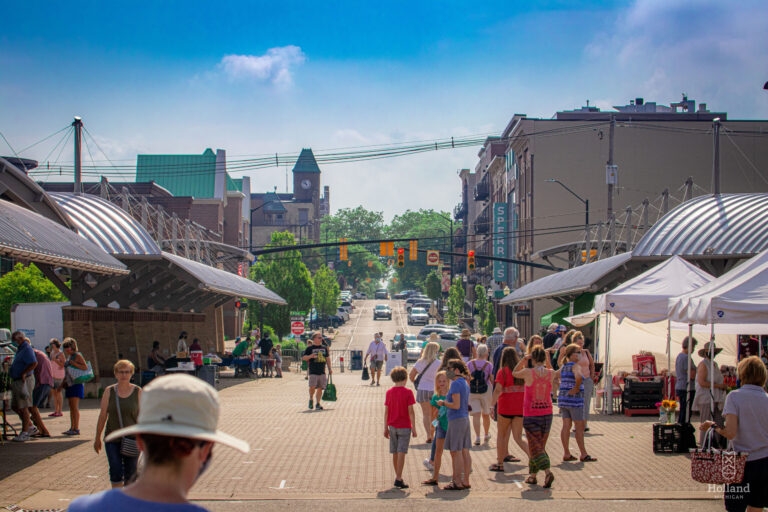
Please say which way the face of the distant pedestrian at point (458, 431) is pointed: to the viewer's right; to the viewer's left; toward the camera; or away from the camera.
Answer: to the viewer's left

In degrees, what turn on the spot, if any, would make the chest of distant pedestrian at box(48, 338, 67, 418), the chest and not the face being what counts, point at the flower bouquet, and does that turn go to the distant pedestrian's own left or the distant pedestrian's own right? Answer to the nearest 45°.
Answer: approximately 135° to the distant pedestrian's own left

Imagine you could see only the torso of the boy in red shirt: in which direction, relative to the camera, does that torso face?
away from the camera
